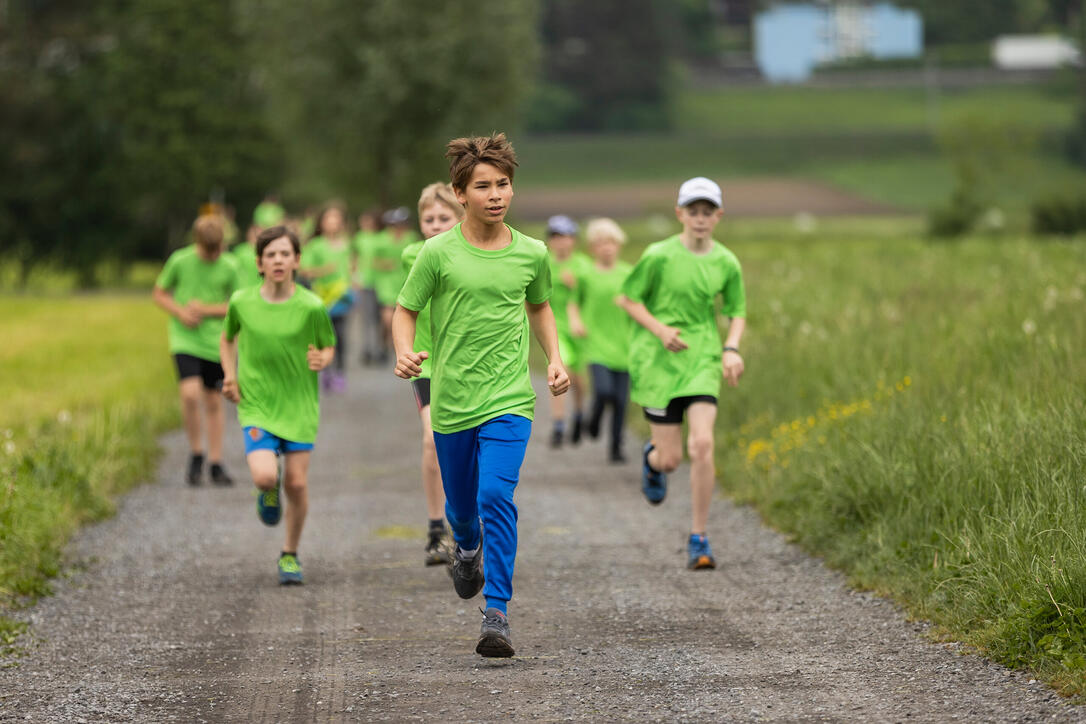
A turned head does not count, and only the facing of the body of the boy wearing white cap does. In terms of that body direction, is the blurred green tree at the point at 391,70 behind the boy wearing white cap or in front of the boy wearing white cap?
behind

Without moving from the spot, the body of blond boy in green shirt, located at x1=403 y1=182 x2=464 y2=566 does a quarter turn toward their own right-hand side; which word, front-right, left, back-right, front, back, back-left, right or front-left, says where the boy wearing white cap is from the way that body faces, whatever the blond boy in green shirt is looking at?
back

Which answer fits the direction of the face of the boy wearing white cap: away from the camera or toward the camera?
toward the camera

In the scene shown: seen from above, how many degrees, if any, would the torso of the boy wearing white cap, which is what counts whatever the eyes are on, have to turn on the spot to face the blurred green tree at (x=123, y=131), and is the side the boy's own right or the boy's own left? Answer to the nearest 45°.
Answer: approximately 135° to the boy's own right

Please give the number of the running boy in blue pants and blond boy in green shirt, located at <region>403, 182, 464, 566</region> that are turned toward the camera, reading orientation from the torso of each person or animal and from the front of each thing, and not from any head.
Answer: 2

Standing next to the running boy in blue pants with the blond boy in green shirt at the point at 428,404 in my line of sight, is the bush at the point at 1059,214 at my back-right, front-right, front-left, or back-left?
front-right

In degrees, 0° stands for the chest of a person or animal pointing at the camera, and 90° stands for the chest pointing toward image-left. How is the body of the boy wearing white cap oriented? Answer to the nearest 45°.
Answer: approximately 0°

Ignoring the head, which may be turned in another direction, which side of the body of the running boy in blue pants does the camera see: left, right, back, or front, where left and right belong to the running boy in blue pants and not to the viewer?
front

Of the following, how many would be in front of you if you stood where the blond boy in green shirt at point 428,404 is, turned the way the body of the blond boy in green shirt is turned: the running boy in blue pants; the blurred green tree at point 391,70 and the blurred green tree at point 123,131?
1

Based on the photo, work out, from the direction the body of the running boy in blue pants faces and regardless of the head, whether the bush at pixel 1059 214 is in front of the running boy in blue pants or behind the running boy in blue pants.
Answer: behind

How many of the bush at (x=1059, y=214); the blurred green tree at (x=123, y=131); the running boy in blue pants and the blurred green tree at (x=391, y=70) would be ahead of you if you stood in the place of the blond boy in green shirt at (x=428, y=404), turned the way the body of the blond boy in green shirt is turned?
1

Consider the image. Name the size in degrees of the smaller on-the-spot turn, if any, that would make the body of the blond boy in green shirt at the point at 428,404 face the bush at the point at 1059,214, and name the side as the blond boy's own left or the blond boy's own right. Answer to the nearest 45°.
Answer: approximately 135° to the blond boy's own left

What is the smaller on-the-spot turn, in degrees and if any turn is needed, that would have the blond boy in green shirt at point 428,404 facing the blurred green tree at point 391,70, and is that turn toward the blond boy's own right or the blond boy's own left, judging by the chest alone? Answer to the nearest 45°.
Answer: approximately 180°

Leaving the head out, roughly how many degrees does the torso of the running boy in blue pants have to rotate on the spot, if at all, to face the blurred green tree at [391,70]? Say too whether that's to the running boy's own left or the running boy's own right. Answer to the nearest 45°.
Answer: approximately 180°

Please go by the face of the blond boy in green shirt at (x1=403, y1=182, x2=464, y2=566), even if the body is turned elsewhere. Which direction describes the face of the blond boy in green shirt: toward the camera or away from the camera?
toward the camera

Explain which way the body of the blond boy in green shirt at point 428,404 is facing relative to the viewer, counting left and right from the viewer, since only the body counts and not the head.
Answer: facing the viewer

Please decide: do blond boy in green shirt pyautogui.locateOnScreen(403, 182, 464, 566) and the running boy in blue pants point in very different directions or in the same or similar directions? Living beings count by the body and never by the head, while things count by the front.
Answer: same or similar directions

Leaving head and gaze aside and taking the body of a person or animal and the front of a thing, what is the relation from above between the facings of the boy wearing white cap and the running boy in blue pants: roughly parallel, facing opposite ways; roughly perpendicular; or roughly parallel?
roughly parallel
